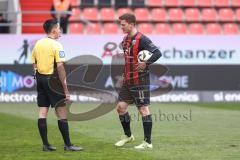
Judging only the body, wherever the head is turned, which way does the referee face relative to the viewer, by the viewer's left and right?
facing away from the viewer and to the right of the viewer
